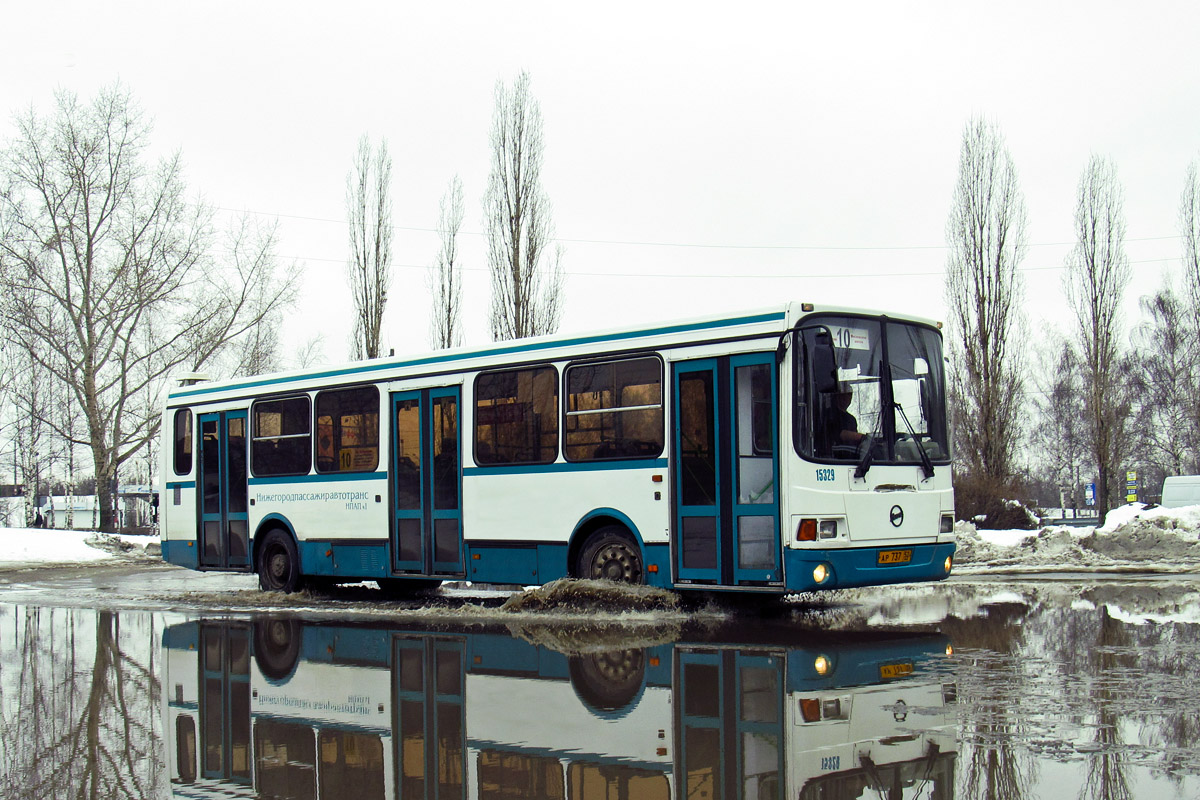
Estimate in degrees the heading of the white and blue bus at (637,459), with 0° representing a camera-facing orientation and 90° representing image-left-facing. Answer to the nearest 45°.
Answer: approximately 315°

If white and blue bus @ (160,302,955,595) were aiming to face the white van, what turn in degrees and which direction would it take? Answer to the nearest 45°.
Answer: approximately 90° to its left

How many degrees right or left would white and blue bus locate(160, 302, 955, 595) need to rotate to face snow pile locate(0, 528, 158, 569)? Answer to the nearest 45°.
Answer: approximately 180°
